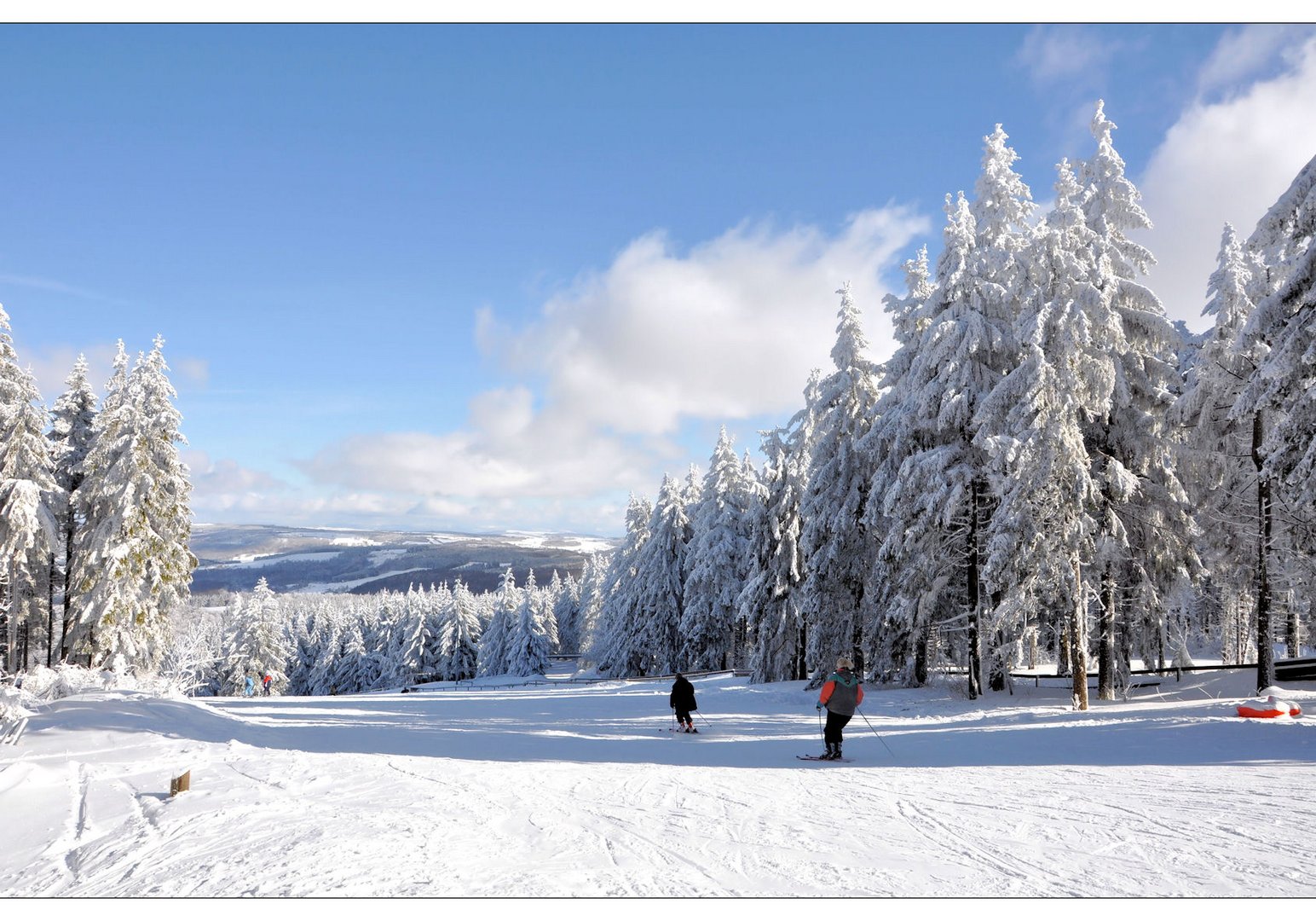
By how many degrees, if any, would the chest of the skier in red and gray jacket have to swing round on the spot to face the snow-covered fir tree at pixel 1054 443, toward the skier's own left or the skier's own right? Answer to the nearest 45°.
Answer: approximately 90° to the skier's own right

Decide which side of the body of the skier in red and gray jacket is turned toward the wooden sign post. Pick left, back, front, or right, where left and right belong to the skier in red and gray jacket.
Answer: left

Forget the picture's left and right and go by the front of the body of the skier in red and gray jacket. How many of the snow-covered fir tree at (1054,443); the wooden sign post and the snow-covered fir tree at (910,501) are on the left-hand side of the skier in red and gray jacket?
1

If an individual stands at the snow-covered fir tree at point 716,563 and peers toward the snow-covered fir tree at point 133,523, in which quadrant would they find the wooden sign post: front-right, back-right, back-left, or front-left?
front-left

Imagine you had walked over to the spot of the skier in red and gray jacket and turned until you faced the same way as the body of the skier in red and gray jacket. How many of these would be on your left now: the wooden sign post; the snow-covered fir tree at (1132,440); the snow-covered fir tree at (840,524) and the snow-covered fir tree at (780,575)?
1

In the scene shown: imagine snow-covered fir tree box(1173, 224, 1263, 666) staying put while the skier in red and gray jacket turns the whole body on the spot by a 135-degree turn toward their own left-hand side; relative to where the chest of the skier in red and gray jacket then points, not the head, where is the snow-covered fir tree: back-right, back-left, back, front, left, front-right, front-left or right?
back-left

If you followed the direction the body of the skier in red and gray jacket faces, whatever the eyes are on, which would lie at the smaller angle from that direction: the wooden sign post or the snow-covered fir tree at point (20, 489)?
the snow-covered fir tree

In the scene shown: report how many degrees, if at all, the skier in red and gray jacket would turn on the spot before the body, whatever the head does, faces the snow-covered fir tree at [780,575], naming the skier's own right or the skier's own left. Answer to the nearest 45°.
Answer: approximately 45° to the skier's own right

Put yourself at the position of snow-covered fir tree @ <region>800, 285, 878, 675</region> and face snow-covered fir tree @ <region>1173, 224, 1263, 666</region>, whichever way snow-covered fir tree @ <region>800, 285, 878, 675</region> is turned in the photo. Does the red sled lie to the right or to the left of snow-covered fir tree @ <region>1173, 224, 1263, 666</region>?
right

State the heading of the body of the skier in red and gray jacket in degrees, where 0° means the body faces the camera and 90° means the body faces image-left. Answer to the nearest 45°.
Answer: approximately 135°

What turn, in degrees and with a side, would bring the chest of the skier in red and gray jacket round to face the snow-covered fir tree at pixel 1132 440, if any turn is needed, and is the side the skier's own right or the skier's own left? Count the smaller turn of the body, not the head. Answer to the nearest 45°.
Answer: approximately 90° to the skier's own right

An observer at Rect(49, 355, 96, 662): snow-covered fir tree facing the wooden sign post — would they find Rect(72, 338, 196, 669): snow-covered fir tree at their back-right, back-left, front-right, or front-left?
front-left
